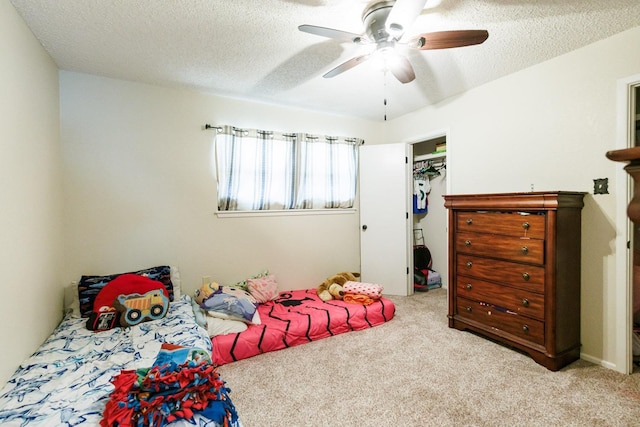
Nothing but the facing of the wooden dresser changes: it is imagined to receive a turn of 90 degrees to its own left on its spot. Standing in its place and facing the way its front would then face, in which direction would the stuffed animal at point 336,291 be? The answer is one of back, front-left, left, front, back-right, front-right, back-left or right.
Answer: back-right

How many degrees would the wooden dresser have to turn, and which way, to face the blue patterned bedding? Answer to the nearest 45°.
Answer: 0° — it already faces it

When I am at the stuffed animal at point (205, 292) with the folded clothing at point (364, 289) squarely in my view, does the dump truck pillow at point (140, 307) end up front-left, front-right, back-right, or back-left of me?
back-right

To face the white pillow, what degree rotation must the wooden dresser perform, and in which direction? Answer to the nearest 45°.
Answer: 0° — it already faces it

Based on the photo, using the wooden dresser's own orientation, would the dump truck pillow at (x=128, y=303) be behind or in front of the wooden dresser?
in front

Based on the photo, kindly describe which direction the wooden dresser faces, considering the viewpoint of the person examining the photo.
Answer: facing the viewer and to the left of the viewer

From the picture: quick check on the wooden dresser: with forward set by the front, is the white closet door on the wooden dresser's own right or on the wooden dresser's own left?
on the wooden dresser's own right

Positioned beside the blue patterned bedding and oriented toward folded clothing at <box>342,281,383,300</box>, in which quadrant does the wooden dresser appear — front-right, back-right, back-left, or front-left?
front-right

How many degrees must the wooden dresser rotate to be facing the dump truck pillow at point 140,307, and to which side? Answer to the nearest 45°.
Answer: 0° — it already faces it

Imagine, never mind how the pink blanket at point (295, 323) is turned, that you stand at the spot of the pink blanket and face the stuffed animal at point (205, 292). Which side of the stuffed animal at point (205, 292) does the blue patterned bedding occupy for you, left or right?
left

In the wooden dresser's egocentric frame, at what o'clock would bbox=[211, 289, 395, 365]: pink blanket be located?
The pink blanket is roughly at 1 o'clock from the wooden dresser.
